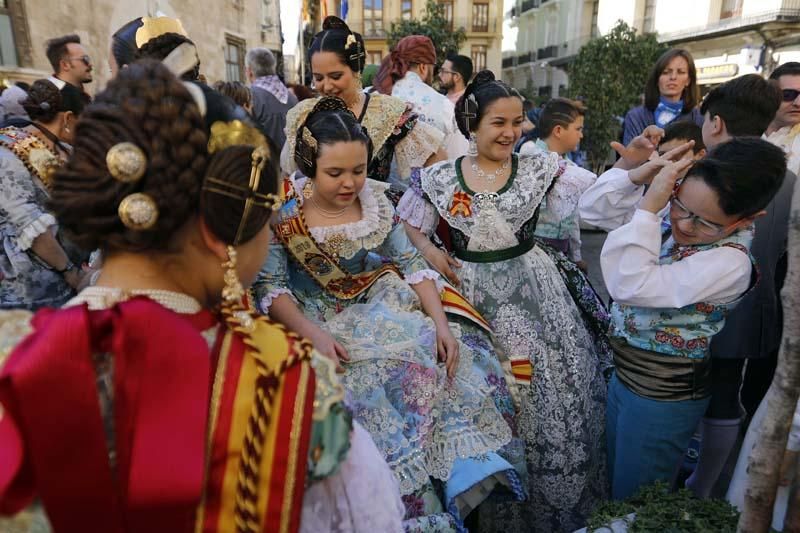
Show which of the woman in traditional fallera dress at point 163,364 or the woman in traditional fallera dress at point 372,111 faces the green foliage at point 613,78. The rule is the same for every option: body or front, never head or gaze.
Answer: the woman in traditional fallera dress at point 163,364

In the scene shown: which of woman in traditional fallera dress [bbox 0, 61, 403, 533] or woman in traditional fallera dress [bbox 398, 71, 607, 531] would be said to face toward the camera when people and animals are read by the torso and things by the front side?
woman in traditional fallera dress [bbox 398, 71, 607, 531]

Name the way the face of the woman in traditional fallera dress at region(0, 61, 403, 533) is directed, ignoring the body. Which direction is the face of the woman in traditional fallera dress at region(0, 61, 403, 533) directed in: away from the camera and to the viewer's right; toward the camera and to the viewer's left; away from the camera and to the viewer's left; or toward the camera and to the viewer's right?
away from the camera and to the viewer's right

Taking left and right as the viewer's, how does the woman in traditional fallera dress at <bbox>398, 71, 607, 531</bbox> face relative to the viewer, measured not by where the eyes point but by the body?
facing the viewer

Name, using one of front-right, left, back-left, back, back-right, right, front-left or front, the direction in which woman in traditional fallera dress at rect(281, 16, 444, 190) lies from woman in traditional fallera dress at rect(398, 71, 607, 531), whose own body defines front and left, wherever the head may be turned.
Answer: back-right

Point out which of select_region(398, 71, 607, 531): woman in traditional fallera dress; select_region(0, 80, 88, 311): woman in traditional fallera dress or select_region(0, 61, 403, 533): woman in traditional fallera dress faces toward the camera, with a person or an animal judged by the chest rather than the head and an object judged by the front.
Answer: select_region(398, 71, 607, 531): woman in traditional fallera dress

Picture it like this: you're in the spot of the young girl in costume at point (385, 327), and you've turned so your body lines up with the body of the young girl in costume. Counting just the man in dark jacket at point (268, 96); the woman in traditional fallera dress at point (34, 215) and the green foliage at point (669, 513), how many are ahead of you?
1

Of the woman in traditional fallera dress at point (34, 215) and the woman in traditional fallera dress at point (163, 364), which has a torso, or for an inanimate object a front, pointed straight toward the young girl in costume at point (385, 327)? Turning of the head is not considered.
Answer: the woman in traditional fallera dress at point (163, 364)

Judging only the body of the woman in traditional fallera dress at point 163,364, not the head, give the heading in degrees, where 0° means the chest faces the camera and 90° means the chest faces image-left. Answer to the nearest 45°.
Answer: approximately 225°

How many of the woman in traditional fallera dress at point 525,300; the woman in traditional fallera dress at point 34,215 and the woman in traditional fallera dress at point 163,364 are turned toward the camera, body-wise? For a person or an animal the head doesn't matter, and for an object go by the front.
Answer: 1

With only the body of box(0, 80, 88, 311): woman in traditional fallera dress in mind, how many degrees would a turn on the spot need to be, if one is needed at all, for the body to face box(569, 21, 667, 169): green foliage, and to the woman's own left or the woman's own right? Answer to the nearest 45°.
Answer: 0° — they already face it

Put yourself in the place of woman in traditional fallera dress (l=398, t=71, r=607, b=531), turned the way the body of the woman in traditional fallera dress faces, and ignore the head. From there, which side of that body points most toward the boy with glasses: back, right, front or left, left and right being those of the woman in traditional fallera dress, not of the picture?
left

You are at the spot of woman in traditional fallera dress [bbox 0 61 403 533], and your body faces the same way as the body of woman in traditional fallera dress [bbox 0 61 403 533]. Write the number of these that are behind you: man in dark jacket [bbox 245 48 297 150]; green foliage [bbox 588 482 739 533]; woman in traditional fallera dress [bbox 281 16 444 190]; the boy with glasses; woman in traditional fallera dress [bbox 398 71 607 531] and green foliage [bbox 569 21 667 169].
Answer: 0

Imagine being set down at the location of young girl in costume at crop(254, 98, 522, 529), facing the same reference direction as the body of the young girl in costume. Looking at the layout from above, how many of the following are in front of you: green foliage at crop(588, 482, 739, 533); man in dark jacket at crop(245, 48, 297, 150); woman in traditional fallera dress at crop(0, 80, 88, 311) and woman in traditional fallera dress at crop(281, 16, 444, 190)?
1

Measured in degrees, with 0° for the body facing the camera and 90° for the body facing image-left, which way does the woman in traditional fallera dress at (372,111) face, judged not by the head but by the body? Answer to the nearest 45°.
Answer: approximately 45°

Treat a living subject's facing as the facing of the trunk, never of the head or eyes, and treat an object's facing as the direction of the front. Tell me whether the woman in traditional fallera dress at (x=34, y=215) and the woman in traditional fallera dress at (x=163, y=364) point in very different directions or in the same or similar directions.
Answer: same or similar directions
